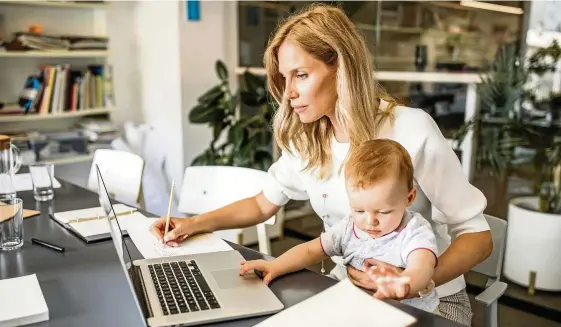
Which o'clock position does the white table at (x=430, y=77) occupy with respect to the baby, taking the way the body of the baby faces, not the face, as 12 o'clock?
The white table is roughly at 5 o'clock from the baby.

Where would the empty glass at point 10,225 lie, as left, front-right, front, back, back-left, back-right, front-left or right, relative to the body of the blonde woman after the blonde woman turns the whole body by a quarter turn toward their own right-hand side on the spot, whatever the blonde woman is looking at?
front-left

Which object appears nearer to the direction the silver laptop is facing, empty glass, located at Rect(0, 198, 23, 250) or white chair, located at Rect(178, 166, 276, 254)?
the white chair

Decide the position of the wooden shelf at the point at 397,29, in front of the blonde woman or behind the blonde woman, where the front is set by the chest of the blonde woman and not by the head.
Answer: behind

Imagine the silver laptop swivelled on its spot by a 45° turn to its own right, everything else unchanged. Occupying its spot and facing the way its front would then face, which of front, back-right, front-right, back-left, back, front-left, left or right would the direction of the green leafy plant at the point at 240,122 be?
back-left

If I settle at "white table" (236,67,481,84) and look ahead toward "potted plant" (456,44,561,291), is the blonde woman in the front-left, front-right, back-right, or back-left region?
front-right

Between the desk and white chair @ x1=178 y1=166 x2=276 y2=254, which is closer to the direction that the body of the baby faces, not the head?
the desk

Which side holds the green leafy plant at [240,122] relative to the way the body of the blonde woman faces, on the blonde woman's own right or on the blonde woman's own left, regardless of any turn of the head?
on the blonde woman's own right

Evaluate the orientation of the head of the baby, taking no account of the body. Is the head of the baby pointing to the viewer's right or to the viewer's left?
to the viewer's left

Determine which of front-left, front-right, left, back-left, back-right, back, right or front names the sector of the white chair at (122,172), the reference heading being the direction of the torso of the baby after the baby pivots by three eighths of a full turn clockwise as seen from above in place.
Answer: front-left

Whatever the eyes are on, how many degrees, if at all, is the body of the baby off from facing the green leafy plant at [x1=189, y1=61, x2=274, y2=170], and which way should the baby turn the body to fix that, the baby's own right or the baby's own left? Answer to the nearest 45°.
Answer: approximately 135° to the baby's own right

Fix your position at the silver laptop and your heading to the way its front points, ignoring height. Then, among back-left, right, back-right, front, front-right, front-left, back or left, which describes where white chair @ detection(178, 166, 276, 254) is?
left

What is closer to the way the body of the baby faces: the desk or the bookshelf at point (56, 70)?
the desk

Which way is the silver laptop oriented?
to the viewer's right

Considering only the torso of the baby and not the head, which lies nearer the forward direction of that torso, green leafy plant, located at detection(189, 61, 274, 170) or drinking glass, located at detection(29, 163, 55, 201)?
the drinking glass
